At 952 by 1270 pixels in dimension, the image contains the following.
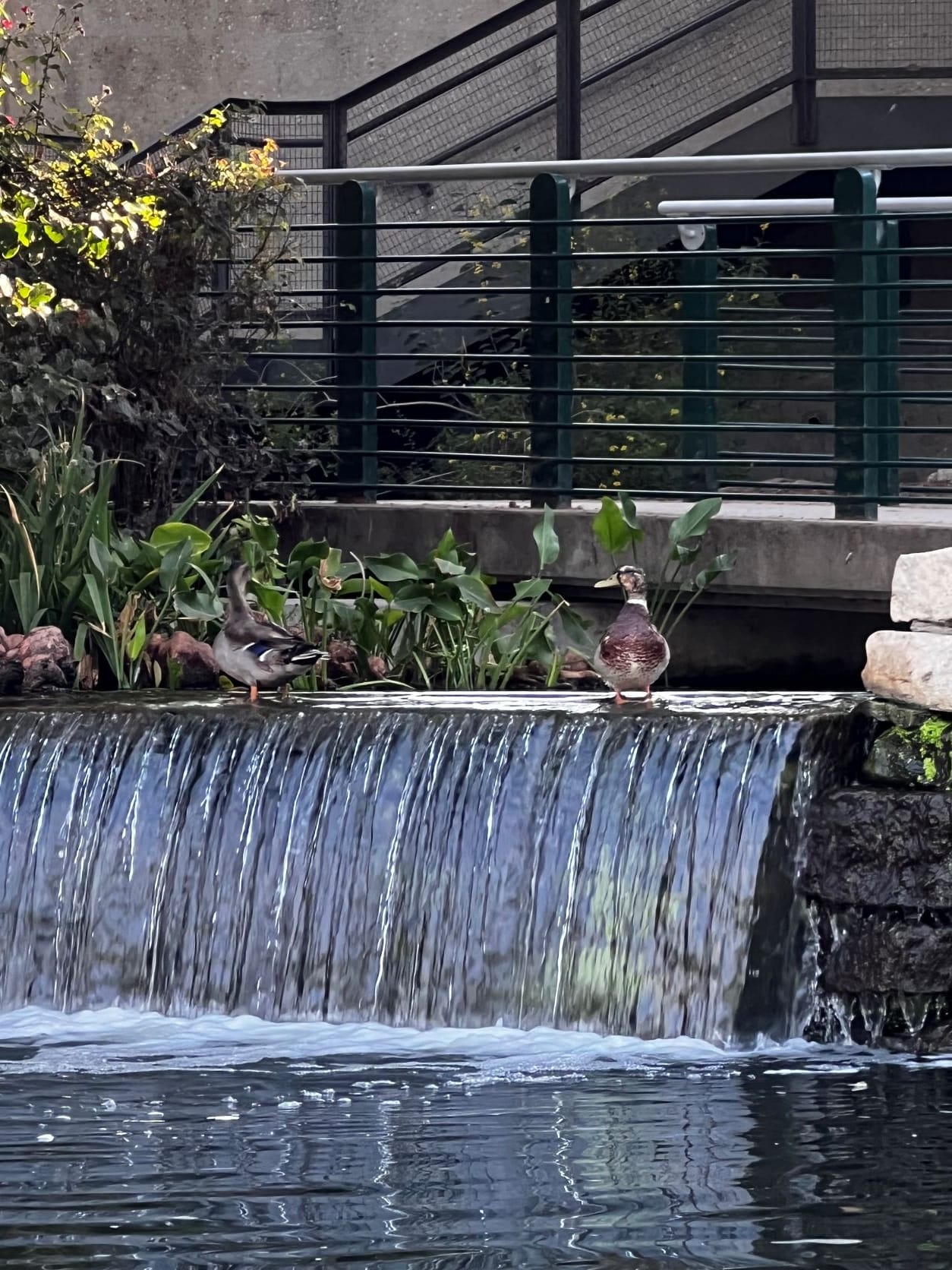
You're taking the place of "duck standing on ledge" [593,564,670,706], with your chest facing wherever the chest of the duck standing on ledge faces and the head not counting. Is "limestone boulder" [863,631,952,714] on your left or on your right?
on your left

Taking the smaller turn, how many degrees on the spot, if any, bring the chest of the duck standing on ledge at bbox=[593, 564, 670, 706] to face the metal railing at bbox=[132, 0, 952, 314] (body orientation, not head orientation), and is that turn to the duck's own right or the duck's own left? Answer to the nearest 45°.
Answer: approximately 180°

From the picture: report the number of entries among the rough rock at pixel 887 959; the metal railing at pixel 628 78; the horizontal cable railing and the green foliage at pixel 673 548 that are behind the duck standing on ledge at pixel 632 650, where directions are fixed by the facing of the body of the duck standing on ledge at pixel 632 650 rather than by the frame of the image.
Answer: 3

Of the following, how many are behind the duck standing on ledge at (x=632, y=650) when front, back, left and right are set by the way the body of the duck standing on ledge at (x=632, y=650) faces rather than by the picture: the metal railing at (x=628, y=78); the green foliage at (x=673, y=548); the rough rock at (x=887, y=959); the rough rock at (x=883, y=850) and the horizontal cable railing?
3

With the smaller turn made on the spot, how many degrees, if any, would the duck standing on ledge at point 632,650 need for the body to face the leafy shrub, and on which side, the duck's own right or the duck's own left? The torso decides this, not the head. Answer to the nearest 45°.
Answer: approximately 135° to the duck's own right

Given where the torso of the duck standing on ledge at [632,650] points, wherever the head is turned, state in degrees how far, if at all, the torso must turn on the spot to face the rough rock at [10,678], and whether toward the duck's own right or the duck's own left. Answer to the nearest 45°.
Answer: approximately 90° to the duck's own right

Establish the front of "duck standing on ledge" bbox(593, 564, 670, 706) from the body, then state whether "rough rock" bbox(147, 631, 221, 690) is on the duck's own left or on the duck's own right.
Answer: on the duck's own right

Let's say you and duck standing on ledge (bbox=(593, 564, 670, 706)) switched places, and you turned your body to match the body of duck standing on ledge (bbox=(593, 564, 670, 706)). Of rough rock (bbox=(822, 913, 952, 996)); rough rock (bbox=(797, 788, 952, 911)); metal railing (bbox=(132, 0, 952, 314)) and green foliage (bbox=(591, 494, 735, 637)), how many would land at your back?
2

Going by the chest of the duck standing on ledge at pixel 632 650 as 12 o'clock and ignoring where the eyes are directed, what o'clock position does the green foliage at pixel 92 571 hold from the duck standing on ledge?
The green foliage is roughly at 4 o'clock from the duck standing on ledge.

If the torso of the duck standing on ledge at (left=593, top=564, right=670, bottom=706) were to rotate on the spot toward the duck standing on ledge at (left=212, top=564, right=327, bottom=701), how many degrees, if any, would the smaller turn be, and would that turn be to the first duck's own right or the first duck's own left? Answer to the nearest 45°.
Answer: approximately 90° to the first duck's own right

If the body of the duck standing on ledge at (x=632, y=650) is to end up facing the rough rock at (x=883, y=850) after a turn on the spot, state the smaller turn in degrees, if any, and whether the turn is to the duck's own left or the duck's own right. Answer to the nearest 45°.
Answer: approximately 45° to the duck's own left

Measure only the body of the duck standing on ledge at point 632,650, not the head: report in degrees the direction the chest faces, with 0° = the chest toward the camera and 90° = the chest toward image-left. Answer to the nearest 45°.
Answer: approximately 0°
